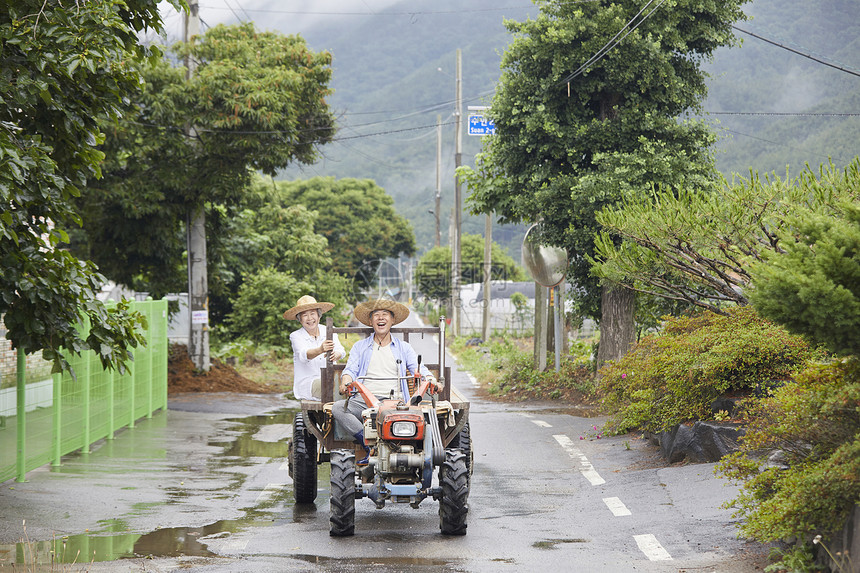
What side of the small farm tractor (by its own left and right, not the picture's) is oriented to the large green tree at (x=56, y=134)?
right

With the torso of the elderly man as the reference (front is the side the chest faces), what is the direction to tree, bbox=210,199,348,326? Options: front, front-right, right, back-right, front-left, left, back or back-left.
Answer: back

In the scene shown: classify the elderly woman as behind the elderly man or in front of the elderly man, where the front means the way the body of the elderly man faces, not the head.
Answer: behind

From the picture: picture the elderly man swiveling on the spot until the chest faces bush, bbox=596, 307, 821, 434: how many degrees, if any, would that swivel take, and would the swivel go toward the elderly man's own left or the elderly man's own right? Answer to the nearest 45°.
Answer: approximately 90° to the elderly man's own left

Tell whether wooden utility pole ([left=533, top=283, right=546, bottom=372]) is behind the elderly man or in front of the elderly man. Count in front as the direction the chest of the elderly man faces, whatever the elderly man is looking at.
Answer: behind

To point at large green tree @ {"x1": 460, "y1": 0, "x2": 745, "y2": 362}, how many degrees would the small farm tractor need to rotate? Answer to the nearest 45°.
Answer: approximately 180°

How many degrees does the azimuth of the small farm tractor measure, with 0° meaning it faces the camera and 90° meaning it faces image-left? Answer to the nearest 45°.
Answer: approximately 0°

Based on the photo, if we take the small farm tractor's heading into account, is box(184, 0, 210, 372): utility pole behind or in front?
behind

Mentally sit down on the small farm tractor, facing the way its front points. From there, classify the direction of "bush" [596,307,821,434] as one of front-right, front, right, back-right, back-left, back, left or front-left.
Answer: back-left
